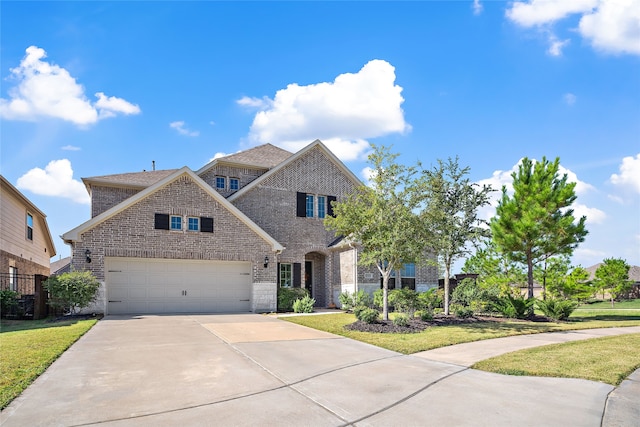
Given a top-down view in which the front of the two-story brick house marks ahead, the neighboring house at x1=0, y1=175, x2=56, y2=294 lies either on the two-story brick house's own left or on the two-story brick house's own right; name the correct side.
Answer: on the two-story brick house's own right

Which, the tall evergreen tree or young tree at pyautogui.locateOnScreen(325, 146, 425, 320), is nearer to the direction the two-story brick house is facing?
the young tree

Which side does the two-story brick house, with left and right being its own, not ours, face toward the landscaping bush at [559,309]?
left

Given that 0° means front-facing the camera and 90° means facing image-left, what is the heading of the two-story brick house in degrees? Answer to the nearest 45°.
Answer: approximately 0°

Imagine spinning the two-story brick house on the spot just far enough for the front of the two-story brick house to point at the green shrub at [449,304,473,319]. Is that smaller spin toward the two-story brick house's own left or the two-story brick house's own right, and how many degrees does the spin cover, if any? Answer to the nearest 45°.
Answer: approximately 45° to the two-story brick house's own left

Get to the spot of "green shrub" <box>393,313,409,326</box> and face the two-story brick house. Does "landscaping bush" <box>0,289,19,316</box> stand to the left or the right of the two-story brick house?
left

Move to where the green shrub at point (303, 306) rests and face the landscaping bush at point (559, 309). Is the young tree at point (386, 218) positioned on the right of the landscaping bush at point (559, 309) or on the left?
right
